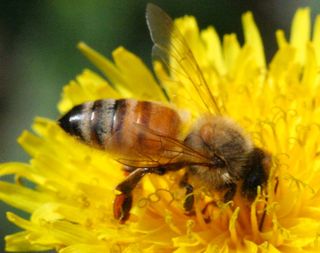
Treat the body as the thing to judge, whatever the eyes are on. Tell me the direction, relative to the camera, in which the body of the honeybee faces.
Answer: to the viewer's right
